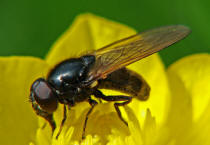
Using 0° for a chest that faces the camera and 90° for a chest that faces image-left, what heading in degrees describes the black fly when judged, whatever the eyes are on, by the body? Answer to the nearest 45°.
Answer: approximately 90°
